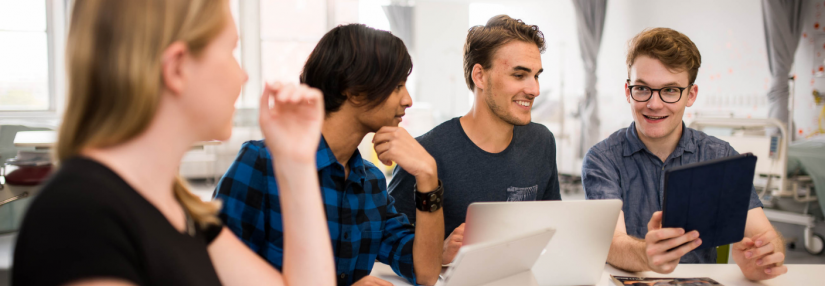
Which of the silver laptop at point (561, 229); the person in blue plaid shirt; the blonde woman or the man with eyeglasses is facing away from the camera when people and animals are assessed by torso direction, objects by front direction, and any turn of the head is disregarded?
the silver laptop

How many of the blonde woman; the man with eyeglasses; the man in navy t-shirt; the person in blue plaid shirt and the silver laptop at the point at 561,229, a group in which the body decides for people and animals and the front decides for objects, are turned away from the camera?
1

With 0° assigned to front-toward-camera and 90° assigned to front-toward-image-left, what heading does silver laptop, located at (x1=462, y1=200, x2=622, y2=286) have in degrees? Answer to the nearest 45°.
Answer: approximately 180°

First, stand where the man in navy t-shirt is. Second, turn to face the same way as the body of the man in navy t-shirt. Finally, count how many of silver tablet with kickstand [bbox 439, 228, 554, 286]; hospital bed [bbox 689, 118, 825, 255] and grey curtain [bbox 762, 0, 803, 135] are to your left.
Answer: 2

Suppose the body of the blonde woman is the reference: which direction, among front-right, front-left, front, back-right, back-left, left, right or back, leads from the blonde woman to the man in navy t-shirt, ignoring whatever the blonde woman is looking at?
front-left

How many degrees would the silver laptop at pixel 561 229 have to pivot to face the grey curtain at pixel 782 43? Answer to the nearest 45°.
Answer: approximately 45° to its right

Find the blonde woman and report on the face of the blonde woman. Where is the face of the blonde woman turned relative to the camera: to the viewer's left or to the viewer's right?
to the viewer's right

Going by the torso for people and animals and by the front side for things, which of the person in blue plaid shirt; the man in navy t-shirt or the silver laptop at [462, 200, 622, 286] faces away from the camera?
the silver laptop

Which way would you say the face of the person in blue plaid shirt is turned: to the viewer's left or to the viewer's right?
to the viewer's right

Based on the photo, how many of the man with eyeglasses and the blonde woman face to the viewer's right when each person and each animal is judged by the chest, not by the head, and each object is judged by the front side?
1

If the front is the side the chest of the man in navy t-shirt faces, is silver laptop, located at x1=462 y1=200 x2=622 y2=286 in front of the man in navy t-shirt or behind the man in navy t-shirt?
in front

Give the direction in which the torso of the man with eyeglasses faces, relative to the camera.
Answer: toward the camera

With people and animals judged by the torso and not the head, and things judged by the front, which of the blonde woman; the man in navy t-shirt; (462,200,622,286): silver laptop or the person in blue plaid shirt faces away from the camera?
the silver laptop

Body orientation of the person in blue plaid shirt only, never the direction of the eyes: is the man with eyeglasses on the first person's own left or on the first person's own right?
on the first person's own left

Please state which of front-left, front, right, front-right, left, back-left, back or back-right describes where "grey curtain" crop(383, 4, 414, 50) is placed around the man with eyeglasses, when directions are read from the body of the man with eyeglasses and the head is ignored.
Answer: back-right

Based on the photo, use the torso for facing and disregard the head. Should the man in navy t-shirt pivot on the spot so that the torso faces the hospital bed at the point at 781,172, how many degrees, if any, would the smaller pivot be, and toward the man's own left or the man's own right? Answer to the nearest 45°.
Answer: approximately 90° to the man's own left
